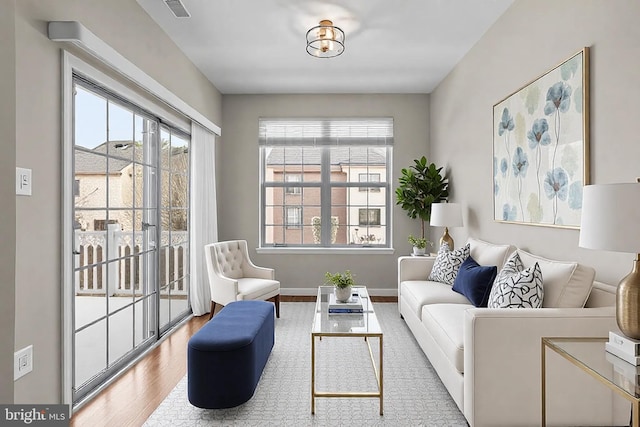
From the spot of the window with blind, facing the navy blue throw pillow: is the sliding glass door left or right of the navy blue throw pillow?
right

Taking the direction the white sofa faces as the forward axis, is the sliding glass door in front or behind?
in front

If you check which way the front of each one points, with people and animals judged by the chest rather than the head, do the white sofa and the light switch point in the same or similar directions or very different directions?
very different directions

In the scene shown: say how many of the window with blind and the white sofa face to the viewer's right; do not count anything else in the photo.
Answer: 0

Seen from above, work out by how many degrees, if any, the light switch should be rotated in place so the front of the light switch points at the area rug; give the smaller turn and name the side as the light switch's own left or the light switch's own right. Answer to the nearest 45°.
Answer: approximately 45° to the light switch's own left

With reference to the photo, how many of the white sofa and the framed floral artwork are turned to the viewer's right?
0

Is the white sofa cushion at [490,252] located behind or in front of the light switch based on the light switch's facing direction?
in front

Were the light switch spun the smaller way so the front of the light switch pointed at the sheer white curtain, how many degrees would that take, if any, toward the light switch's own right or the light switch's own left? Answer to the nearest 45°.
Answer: approximately 90° to the light switch's own left

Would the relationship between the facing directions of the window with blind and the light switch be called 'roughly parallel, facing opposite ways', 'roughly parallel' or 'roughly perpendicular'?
roughly perpendicular

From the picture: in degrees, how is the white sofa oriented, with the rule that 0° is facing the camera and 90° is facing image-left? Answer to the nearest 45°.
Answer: approximately 45°

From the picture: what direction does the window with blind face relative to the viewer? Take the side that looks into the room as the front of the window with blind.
toward the camera

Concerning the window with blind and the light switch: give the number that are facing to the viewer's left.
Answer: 0

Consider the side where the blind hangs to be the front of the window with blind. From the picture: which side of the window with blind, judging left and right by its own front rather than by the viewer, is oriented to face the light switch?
front

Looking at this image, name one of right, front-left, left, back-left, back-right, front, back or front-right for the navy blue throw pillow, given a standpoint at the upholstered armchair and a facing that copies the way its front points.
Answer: front

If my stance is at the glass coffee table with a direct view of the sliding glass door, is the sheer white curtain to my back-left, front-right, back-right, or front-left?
front-right

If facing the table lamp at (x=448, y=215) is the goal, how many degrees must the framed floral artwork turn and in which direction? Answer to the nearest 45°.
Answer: approximately 90° to its right
